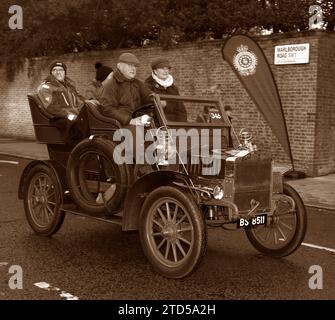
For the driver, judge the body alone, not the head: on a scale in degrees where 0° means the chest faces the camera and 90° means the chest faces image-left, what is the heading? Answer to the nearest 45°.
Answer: approximately 315°

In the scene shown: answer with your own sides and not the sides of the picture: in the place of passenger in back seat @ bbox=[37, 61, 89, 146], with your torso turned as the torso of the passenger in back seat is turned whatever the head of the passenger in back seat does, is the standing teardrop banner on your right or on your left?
on your left

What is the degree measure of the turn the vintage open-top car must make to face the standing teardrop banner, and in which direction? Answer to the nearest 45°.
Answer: approximately 135° to its left

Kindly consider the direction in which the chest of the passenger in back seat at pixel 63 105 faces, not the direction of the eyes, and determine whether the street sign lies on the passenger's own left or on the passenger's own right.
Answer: on the passenger's own left

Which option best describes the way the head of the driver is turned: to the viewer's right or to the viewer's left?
to the viewer's right

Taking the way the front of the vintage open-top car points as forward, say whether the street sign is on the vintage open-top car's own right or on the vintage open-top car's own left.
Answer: on the vintage open-top car's own left
